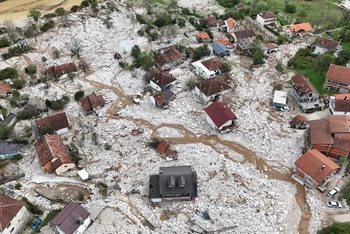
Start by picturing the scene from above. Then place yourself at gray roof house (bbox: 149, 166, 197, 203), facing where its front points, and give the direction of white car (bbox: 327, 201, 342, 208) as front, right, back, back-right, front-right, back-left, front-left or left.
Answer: left

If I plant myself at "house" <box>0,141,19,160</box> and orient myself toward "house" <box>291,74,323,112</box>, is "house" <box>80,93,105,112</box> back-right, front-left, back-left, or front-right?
front-left

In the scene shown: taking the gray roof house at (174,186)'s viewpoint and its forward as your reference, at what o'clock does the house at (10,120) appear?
The house is roughly at 4 o'clock from the gray roof house.

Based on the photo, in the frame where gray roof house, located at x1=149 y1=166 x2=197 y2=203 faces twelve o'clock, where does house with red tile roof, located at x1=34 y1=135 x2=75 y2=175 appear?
The house with red tile roof is roughly at 4 o'clock from the gray roof house.

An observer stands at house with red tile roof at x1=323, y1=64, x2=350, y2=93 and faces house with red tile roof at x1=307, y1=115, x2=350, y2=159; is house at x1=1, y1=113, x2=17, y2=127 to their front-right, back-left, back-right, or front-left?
front-right

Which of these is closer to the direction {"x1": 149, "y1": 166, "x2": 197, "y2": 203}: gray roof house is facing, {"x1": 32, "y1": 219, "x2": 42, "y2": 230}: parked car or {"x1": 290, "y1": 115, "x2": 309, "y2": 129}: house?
the parked car

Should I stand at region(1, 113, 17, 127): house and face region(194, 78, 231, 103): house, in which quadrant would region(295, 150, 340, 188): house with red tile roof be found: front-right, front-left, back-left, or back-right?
front-right

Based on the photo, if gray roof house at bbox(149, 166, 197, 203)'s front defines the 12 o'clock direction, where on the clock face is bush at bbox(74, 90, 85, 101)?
The bush is roughly at 5 o'clock from the gray roof house.

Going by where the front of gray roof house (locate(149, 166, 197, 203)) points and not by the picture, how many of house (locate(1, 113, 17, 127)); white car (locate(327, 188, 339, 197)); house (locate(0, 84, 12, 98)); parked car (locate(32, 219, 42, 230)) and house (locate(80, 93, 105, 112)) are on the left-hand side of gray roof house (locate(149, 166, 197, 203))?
1

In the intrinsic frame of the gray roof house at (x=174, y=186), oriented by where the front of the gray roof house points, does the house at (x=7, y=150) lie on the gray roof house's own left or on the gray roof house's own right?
on the gray roof house's own right

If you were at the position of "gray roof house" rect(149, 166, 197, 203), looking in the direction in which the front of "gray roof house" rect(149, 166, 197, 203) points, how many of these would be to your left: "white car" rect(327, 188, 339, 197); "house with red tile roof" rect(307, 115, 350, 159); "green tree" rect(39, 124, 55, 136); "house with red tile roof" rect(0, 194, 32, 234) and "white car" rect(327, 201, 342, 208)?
3

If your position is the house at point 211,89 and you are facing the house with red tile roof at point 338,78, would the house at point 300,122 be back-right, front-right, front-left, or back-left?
front-right

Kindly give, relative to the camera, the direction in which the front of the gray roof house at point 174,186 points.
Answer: facing the viewer

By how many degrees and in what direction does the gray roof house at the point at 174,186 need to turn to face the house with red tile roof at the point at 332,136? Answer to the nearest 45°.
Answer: approximately 90° to its left

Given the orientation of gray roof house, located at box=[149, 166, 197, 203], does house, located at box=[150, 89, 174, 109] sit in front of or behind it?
behind

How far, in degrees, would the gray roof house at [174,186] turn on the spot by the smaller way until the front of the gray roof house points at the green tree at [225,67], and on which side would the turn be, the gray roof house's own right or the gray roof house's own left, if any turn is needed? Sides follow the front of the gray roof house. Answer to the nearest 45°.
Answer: approximately 135° to the gray roof house's own left

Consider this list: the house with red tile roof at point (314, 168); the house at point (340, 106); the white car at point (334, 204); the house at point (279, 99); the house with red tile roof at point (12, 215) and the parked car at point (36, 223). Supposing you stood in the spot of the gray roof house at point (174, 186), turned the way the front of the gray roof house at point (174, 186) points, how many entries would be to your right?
2

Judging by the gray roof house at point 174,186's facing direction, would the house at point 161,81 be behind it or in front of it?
behind

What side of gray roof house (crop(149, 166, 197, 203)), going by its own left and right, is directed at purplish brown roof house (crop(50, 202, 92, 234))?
right

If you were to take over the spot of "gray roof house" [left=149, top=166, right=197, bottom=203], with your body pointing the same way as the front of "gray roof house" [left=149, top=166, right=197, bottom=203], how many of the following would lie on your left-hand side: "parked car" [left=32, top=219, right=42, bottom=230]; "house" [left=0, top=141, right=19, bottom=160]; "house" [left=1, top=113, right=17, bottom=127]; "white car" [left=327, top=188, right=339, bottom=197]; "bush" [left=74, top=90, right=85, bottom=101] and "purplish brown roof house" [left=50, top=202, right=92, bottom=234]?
1
